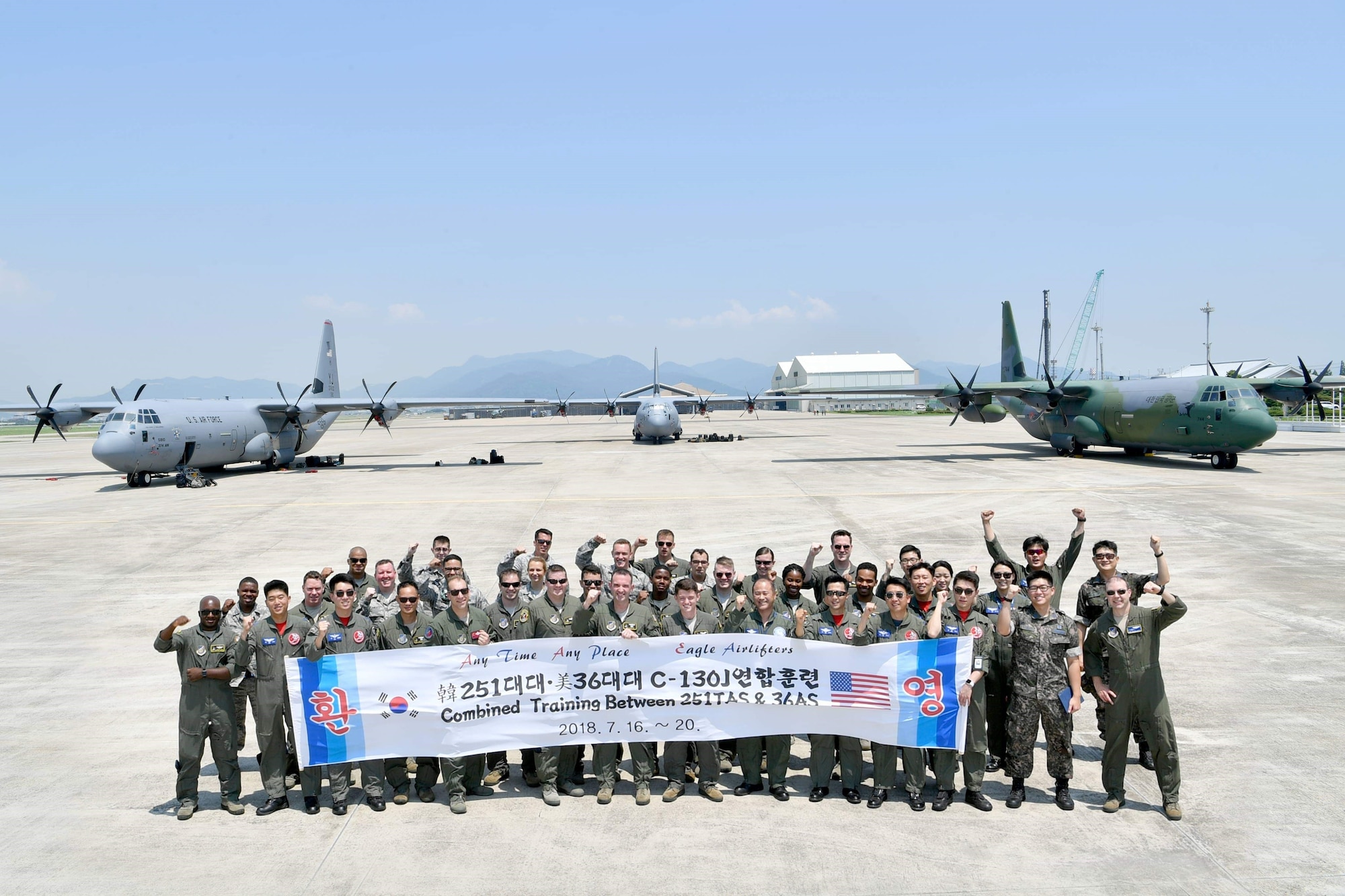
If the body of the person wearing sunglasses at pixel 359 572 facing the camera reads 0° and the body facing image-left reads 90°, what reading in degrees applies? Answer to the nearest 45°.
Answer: approximately 0°

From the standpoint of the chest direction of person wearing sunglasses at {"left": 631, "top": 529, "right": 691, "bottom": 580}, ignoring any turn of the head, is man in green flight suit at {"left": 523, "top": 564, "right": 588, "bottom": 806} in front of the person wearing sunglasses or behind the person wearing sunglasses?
in front

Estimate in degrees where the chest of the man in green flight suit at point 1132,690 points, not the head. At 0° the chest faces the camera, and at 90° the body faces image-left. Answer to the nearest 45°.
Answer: approximately 0°

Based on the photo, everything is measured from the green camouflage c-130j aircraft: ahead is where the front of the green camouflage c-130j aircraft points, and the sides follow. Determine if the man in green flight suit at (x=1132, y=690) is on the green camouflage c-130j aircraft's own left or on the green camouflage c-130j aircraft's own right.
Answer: on the green camouflage c-130j aircraft's own right

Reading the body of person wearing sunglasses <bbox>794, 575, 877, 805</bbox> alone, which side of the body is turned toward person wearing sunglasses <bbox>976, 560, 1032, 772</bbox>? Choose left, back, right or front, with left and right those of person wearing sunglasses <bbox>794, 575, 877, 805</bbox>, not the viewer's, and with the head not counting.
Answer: left

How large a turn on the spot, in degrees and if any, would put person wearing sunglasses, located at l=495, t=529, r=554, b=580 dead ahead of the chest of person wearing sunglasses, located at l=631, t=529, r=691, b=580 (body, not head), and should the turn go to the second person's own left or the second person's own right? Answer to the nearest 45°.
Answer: approximately 90° to the second person's own right
